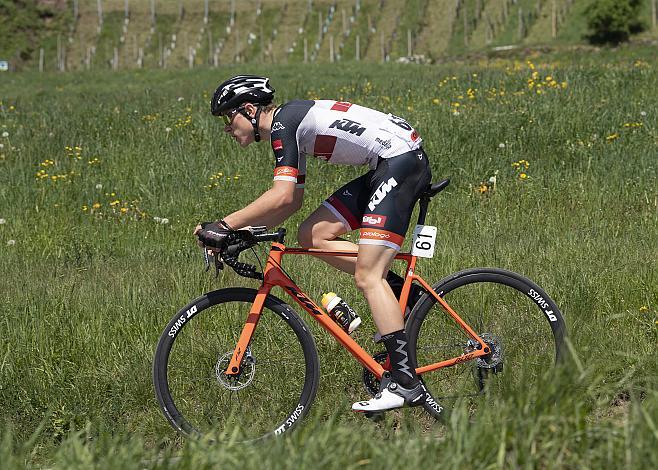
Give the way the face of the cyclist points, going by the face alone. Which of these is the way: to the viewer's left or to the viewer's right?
to the viewer's left

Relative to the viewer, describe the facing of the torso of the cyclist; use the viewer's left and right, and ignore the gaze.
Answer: facing to the left of the viewer

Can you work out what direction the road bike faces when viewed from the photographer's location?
facing to the left of the viewer
